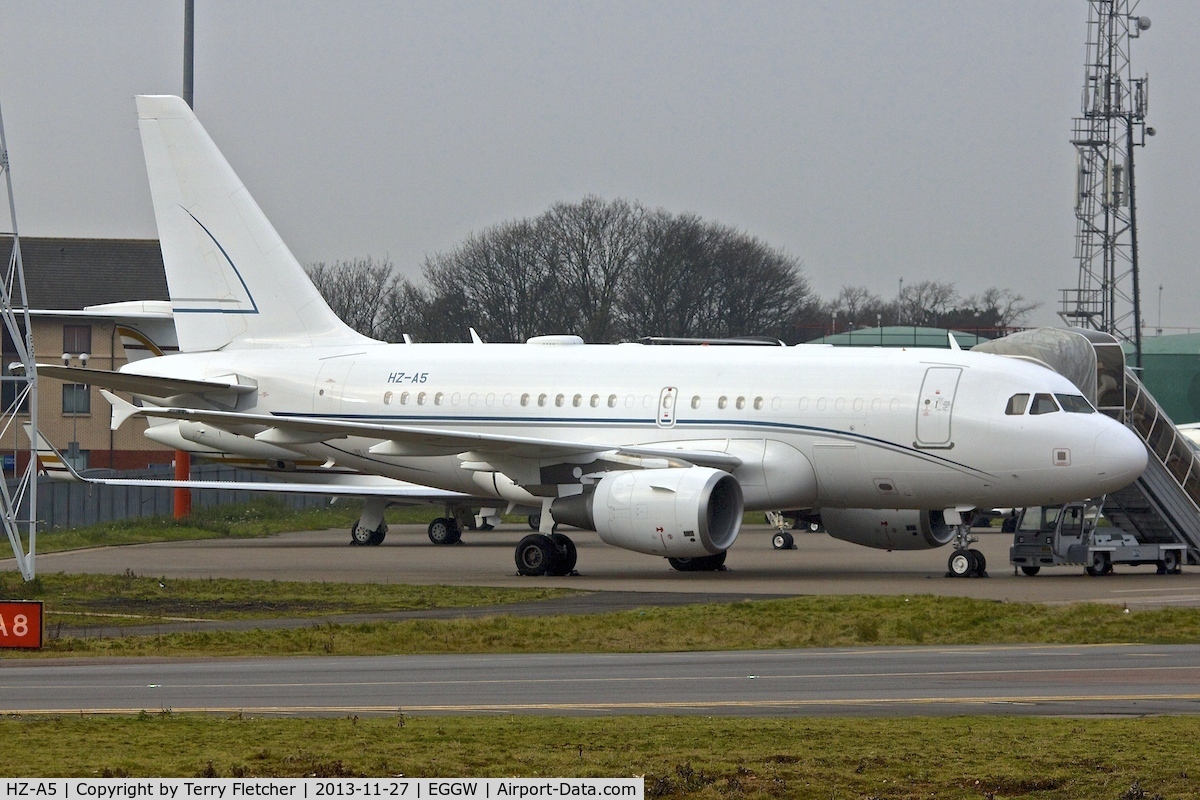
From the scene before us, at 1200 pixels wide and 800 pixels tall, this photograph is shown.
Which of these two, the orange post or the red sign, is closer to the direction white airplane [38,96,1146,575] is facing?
the red sign

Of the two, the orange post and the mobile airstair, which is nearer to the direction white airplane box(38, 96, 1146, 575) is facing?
the mobile airstair

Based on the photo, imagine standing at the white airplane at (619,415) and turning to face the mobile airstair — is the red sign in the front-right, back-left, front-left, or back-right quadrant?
back-right

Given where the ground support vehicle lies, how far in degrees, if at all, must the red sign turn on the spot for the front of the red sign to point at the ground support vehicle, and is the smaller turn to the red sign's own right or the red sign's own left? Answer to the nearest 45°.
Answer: approximately 135° to the red sign's own left

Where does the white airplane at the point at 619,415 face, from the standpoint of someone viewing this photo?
facing the viewer and to the right of the viewer

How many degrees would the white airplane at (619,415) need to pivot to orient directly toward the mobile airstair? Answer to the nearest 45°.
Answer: approximately 45° to its left

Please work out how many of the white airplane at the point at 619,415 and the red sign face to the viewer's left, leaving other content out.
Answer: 0

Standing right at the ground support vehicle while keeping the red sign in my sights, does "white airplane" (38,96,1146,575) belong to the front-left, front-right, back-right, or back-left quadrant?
front-right

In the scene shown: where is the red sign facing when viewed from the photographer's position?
facing the viewer

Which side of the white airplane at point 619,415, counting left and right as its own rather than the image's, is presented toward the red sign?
right

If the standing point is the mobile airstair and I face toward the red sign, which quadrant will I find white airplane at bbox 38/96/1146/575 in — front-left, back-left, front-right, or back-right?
front-right

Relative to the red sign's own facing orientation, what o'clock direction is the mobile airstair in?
The mobile airstair is roughly at 8 o'clock from the red sign.

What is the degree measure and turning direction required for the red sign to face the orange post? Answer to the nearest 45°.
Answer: approximately 180°

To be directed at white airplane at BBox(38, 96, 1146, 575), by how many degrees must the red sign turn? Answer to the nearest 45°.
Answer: approximately 135° to its left
